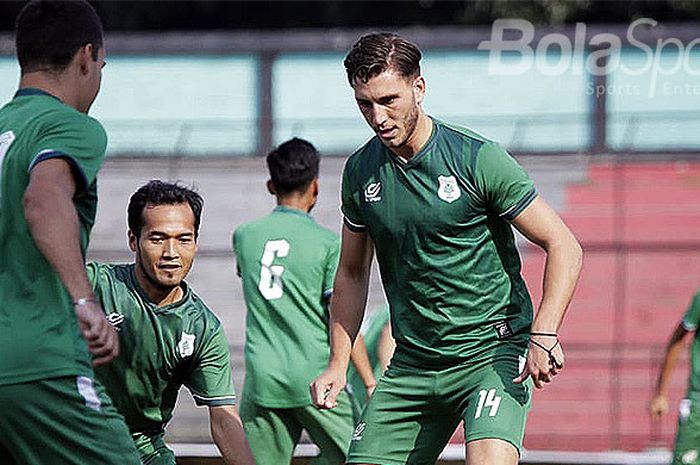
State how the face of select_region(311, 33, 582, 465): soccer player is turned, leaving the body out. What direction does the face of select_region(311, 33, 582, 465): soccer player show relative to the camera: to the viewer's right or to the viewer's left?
to the viewer's left

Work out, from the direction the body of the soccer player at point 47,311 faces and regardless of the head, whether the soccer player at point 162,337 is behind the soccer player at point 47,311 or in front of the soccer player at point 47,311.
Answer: in front

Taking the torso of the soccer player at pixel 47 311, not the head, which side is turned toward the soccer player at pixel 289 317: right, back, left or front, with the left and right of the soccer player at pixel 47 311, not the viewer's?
front

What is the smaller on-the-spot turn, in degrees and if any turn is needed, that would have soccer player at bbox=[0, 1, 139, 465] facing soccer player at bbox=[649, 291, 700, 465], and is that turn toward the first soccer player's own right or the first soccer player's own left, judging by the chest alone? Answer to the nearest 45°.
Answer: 0° — they already face them

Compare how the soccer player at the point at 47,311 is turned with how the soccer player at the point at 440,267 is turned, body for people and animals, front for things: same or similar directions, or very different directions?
very different directions

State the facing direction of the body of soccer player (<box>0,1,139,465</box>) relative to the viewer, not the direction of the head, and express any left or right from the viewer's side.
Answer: facing away from the viewer and to the right of the viewer

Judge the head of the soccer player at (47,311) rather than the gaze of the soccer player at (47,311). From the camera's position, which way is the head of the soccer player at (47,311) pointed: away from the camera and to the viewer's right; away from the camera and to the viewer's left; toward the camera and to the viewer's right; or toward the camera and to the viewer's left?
away from the camera and to the viewer's right

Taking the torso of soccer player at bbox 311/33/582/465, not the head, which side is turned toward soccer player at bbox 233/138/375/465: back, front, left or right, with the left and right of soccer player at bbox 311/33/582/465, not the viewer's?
back

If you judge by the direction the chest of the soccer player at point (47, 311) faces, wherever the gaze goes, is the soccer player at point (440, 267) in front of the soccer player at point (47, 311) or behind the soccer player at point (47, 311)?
in front

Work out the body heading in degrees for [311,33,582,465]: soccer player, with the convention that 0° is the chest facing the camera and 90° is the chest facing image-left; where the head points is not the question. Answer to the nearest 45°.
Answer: approximately 45°

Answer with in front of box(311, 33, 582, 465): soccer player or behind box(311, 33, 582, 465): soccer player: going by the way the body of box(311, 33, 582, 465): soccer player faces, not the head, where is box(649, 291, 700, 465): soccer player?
behind
